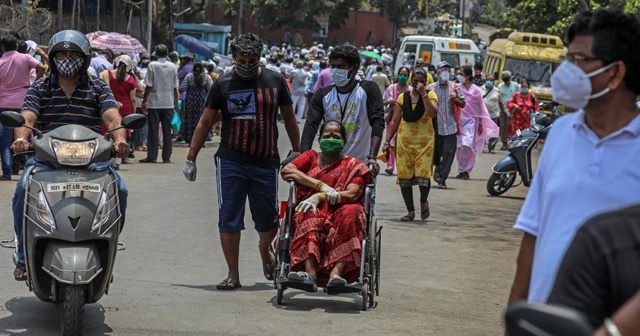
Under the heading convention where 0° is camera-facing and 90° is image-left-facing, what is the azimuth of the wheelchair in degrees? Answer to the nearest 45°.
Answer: approximately 0°

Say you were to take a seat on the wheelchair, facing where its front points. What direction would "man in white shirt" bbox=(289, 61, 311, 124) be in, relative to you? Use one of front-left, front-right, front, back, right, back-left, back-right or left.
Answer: back

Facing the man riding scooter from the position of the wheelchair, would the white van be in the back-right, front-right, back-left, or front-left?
back-right

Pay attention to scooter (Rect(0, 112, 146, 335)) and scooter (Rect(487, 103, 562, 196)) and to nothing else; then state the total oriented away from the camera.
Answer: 0

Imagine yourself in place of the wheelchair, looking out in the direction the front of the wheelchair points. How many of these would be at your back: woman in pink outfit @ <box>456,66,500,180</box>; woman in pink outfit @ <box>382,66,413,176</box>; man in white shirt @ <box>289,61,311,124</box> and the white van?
4

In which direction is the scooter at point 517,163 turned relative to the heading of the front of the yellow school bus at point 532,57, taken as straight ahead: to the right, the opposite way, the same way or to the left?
to the right
